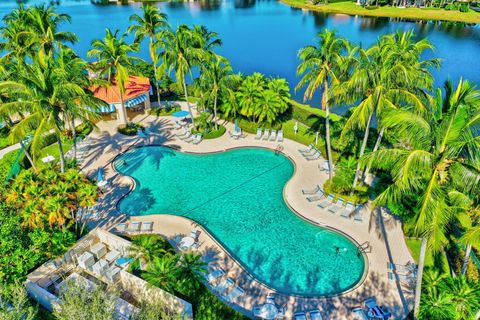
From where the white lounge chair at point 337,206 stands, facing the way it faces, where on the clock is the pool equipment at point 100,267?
The pool equipment is roughly at 12 o'clock from the white lounge chair.

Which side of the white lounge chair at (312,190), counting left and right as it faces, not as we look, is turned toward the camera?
left

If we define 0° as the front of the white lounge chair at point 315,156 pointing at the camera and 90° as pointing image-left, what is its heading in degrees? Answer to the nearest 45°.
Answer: approximately 45°

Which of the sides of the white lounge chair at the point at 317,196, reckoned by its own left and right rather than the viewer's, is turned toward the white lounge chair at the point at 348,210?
left

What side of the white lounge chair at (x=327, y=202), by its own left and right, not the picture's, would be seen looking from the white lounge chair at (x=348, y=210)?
left

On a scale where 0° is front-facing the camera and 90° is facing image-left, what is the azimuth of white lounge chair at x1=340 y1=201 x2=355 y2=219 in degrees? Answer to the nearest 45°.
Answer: approximately 45°

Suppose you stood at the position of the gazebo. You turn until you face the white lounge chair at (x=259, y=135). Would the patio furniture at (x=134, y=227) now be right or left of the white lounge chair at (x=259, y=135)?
right
